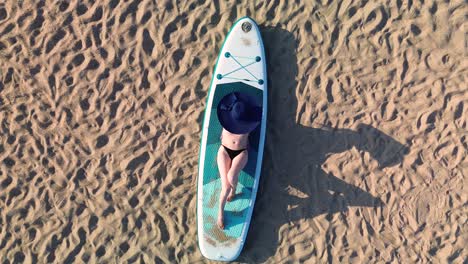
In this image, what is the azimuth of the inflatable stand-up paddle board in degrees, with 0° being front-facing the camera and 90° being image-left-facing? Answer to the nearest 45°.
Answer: approximately 180°
